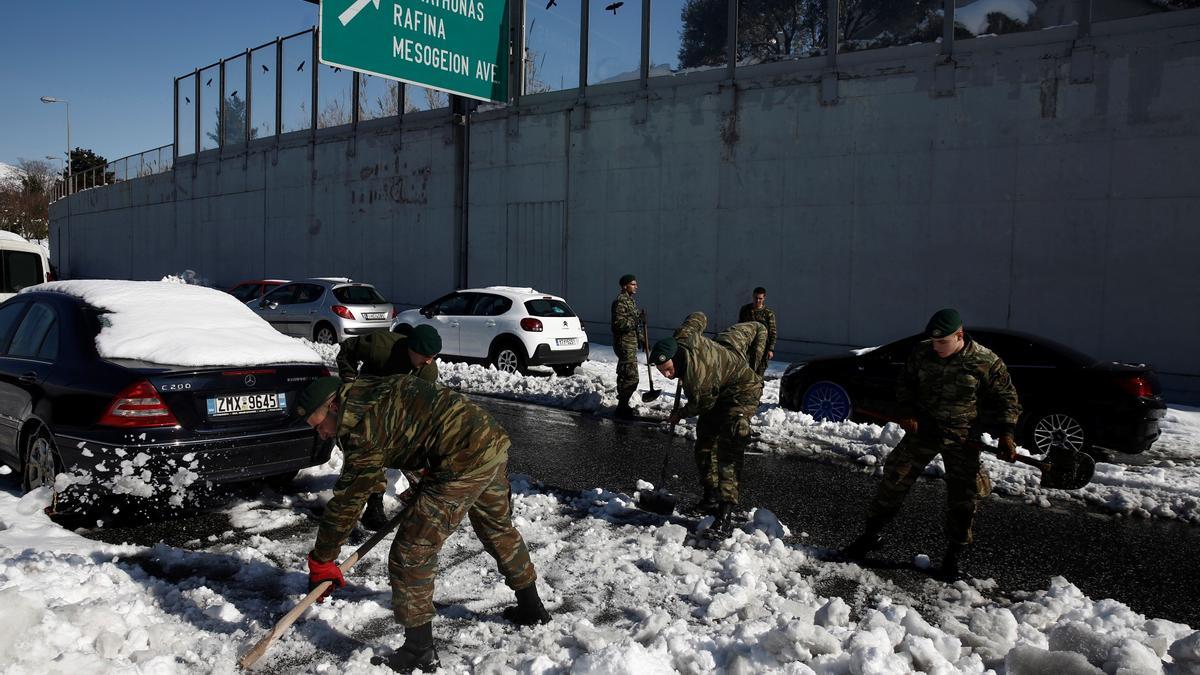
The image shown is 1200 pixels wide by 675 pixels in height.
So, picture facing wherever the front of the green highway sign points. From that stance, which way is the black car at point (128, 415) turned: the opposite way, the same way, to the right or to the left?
the opposite way

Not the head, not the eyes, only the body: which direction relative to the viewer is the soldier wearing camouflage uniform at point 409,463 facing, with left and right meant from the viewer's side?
facing to the left of the viewer

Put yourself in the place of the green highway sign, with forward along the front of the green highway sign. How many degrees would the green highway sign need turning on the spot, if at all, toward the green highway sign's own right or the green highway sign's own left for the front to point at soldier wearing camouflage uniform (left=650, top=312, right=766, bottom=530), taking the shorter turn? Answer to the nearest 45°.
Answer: approximately 45° to the green highway sign's own right

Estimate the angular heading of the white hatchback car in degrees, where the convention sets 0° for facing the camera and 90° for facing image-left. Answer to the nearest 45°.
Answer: approximately 135°

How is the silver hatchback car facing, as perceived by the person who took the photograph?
facing away from the viewer and to the left of the viewer

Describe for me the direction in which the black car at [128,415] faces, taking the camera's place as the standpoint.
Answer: facing away from the viewer and to the left of the viewer

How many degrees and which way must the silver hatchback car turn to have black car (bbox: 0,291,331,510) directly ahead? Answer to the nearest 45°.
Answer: approximately 135° to its left
